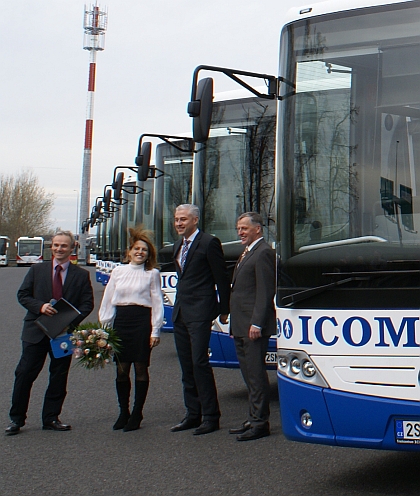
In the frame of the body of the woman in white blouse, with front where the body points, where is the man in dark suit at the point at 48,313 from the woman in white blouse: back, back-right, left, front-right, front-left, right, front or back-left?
right

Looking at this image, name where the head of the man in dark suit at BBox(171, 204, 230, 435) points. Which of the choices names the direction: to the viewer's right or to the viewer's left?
to the viewer's left

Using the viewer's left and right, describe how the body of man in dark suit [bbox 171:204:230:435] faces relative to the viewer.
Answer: facing the viewer and to the left of the viewer

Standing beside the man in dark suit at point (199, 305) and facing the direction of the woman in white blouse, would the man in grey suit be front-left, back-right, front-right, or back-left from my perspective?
back-left

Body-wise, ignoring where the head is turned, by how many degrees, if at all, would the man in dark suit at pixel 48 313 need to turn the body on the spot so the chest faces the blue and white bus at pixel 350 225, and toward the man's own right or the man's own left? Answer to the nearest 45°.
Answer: approximately 45° to the man's own left

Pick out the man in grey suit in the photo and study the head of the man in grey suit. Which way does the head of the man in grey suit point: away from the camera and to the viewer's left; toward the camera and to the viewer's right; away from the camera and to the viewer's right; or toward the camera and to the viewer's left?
toward the camera and to the viewer's left

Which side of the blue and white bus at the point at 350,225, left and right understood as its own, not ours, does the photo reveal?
front

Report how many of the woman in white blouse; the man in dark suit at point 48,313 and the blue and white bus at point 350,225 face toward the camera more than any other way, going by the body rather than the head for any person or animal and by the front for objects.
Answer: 3

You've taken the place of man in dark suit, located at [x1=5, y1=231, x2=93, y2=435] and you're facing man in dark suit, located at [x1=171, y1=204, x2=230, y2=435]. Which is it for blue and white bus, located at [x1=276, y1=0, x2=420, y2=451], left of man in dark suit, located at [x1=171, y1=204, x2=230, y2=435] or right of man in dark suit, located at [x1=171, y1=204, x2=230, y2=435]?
right

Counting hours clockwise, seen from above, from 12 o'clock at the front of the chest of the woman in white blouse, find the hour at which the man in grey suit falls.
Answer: The man in grey suit is roughly at 10 o'clock from the woman in white blouse.

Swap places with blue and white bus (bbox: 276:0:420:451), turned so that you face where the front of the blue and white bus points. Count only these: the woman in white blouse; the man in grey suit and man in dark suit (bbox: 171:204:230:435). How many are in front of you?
0

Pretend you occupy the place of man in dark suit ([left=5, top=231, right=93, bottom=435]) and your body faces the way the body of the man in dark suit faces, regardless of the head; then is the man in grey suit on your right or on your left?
on your left

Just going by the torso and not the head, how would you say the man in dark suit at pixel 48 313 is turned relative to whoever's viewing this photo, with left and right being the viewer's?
facing the viewer

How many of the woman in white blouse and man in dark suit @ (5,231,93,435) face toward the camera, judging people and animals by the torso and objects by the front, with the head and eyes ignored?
2

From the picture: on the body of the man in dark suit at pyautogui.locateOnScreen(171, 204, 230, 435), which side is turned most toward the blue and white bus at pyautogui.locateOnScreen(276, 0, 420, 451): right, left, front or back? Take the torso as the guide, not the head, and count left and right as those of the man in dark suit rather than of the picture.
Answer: left

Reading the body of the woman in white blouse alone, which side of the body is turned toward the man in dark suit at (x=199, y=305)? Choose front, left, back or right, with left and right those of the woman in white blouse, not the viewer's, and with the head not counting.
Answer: left
